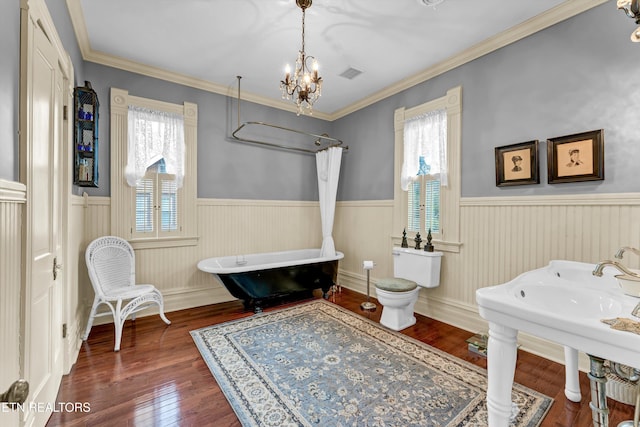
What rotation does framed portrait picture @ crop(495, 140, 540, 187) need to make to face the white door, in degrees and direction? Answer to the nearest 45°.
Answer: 0° — it already faces it

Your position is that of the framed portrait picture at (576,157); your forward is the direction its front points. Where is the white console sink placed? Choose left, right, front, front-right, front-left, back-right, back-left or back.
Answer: front-left

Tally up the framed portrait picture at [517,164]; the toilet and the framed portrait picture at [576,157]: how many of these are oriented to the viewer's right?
0

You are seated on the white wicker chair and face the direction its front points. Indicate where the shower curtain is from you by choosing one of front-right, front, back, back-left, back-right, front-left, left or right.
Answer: front-left

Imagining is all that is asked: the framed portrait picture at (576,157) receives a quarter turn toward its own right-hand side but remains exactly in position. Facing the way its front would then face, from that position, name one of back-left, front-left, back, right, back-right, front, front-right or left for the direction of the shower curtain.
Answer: front-left

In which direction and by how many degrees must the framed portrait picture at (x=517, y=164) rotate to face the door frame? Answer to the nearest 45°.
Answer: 0° — it already faces it

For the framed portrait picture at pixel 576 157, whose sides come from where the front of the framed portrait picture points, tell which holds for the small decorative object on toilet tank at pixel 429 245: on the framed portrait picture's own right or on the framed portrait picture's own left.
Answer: on the framed portrait picture's own right

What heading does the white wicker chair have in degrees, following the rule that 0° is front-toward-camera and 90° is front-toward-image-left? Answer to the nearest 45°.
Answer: approximately 315°

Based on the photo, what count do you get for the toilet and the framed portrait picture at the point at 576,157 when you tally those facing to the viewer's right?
0

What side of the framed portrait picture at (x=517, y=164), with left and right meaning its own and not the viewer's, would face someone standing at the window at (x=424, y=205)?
right

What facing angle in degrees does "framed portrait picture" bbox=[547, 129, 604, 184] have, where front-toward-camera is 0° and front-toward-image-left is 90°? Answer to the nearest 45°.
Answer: approximately 45°

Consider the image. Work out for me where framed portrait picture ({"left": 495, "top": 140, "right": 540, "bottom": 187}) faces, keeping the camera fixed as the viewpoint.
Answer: facing the viewer and to the left of the viewer

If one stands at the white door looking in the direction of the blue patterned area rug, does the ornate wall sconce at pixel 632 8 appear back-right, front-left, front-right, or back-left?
front-right

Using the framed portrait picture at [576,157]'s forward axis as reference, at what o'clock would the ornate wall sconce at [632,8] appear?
The ornate wall sconce is roughly at 10 o'clock from the framed portrait picture.
